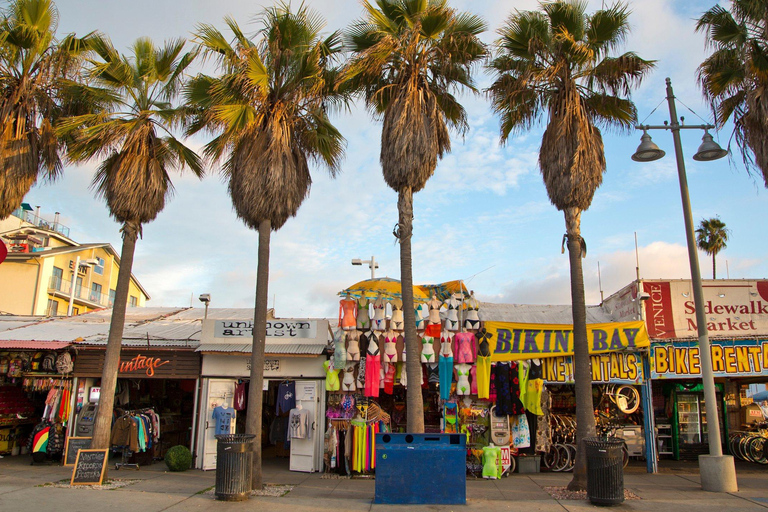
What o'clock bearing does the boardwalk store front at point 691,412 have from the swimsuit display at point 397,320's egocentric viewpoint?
The boardwalk store front is roughly at 8 o'clock from the swimsuit display.

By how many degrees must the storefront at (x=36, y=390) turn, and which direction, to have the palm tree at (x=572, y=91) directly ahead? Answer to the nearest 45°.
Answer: approximately 45° to its left

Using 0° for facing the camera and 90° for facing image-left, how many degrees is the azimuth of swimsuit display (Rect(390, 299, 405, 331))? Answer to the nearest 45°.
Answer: approximately 0°

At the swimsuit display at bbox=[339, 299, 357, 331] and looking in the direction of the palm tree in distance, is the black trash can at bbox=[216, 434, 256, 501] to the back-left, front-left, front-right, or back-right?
back-right

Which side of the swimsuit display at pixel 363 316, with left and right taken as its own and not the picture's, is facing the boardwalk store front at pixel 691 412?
left

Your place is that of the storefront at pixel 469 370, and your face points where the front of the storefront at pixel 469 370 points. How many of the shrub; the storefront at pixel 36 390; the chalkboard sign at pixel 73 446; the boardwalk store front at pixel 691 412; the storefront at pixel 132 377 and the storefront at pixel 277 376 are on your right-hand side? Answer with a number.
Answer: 5

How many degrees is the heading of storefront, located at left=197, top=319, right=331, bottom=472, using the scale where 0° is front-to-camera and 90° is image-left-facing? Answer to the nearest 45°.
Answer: approximately 0°
